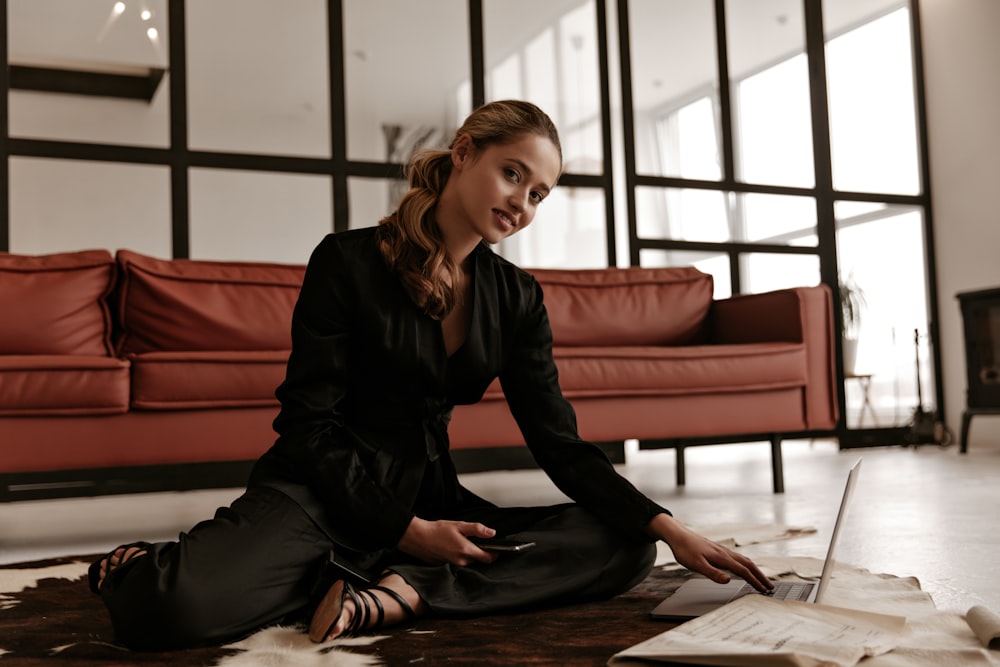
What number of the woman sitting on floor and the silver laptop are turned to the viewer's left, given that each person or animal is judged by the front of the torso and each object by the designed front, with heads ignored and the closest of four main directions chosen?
1

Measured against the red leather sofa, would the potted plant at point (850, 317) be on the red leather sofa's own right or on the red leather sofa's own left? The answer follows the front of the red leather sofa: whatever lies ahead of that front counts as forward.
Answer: on the red leather sofa's own left

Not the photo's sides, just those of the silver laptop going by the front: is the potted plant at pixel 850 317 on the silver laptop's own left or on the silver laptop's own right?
on the silver laptop's own right

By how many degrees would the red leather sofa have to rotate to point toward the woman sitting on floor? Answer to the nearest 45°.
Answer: approximately 45° to its right

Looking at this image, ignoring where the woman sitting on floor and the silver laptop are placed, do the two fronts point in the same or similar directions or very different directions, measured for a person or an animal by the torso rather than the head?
very different directions

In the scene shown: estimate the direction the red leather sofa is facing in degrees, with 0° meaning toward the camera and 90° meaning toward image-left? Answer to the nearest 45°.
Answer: approximately 315°

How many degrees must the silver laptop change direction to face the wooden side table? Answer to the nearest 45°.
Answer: approximately 90° to its right

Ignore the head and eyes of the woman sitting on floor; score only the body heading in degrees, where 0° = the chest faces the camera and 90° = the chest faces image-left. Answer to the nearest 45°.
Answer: approximately 315°

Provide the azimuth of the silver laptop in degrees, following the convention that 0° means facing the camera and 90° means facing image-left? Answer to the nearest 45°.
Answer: approximately 90°

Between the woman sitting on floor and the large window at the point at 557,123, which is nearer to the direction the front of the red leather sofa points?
the woman sitting on floor

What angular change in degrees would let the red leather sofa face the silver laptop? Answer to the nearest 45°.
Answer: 0° — it already faces it
